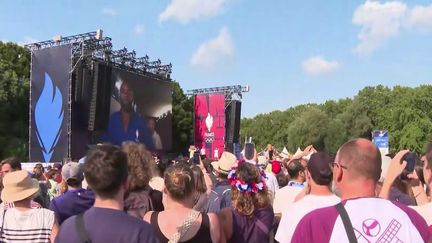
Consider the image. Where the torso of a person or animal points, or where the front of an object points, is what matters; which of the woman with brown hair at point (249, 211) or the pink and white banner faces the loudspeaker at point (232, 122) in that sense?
the woman with brown hair

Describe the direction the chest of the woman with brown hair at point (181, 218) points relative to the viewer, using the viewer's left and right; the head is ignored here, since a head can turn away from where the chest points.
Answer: facing away from the viewer

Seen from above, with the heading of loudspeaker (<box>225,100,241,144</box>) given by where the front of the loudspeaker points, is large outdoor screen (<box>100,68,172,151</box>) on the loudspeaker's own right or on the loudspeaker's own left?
on the loudspeaker's own right

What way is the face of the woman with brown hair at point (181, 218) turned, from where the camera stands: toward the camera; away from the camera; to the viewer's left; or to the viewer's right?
away from the camera

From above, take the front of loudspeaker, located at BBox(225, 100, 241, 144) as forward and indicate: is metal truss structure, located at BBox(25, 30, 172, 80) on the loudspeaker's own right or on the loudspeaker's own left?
on the loudspeaker's own right

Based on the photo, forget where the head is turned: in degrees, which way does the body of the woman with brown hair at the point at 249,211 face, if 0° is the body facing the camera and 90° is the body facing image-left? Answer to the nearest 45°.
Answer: approximately 180°

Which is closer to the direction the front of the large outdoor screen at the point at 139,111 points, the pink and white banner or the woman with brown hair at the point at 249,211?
the woman with brown hair

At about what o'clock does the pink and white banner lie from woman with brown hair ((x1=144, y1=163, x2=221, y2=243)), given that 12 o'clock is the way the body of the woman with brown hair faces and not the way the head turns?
The pink and white banner is roughly at 12 o'clock from the woman with brown hair.
